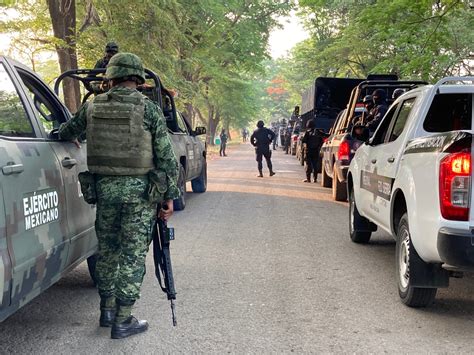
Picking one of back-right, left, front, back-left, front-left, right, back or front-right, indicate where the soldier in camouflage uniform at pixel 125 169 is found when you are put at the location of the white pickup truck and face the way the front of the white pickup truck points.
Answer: left

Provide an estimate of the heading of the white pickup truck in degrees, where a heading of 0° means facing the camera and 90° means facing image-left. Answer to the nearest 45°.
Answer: approximately 135°

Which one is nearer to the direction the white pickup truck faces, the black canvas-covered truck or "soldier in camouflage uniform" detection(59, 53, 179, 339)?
the black canvas-covered truck

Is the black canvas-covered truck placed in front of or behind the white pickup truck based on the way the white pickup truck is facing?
in front
